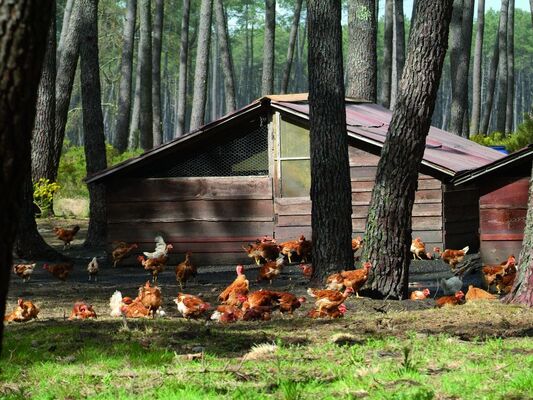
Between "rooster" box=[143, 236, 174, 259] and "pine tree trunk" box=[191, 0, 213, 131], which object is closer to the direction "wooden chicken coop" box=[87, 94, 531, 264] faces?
the rooster

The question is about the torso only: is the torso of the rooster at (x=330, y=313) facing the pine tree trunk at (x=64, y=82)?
no

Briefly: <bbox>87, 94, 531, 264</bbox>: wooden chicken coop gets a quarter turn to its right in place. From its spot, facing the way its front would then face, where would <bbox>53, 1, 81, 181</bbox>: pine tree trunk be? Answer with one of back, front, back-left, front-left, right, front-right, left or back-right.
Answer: front-right

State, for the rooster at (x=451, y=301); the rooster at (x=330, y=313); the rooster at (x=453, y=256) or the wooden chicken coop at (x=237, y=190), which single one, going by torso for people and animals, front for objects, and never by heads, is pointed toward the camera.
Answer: the wooden chicken coop

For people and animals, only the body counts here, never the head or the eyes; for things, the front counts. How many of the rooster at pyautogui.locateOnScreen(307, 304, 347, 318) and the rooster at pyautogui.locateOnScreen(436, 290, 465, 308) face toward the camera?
0

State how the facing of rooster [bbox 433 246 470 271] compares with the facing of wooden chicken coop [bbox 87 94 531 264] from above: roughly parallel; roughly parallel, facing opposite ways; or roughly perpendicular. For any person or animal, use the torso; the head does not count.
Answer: roughly perpendicular

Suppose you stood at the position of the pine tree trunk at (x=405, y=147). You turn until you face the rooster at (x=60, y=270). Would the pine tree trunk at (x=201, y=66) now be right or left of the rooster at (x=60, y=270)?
right

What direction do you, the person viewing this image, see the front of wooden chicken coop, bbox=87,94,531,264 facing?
facing the viewer

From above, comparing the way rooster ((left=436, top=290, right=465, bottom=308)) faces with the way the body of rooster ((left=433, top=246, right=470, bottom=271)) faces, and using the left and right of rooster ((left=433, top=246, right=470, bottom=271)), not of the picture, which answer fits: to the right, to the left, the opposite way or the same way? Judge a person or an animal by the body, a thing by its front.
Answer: the opposite way

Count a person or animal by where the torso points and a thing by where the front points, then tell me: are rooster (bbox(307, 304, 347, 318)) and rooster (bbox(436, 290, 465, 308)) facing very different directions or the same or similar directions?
same or similar directions

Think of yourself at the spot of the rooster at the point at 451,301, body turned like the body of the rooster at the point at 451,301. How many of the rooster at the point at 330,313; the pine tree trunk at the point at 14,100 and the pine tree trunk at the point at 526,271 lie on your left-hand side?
0
